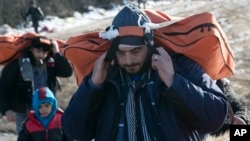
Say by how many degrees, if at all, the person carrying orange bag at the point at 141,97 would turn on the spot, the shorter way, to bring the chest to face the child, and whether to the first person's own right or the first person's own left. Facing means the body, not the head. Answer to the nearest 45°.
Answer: approximately 135° to the first person's own right

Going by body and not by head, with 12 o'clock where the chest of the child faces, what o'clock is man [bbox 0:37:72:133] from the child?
The man is roughly at 6 o'clock from the child.

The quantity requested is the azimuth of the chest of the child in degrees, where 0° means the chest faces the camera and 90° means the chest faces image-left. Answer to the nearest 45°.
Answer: approximately 0°

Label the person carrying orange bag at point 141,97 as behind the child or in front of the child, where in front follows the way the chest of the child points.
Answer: in front

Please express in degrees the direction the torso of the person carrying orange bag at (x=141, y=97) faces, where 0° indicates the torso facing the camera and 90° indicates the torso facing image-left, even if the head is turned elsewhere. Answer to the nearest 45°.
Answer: approximately 0°

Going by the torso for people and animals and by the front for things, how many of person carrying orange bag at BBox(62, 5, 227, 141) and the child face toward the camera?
2

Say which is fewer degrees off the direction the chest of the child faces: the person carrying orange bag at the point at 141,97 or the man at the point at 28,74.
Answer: the person carrying orange bag
